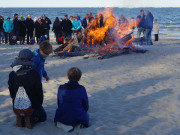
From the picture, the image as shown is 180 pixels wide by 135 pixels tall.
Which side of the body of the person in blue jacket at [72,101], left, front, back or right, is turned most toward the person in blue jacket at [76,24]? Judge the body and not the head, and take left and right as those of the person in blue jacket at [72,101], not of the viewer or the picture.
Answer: front

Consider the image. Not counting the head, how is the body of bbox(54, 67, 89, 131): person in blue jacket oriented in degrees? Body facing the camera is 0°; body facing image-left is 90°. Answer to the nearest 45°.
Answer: approximately 180°

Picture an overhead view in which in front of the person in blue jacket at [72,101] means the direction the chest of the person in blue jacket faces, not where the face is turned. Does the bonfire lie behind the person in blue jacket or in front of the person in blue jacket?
in front

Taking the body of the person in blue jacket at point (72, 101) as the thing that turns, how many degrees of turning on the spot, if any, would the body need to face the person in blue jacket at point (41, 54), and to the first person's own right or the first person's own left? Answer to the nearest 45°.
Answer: approximately 45° to the first person's own left

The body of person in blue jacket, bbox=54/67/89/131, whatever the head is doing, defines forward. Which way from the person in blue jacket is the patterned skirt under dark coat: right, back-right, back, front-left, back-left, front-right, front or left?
left

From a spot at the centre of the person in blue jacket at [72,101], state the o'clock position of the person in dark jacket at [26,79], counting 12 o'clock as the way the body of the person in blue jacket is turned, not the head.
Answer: The person in dark jacket is roughly at 9 o'clock from the person in blue jacket.

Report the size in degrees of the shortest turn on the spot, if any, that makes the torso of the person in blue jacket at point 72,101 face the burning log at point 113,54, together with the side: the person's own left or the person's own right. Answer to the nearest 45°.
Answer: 0° — they already face it

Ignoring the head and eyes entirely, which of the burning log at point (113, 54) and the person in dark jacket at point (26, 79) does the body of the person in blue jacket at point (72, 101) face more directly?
the burning log

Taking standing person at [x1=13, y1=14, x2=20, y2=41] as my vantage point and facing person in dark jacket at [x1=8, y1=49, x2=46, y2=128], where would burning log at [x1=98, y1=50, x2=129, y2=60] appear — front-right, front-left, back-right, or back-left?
front-left

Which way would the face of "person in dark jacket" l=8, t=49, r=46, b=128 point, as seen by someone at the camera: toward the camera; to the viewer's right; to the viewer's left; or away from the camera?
away from the camera

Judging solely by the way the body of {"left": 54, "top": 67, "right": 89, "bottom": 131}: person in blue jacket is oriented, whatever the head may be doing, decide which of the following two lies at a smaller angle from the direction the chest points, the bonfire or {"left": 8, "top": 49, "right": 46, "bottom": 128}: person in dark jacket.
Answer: the bonfire
